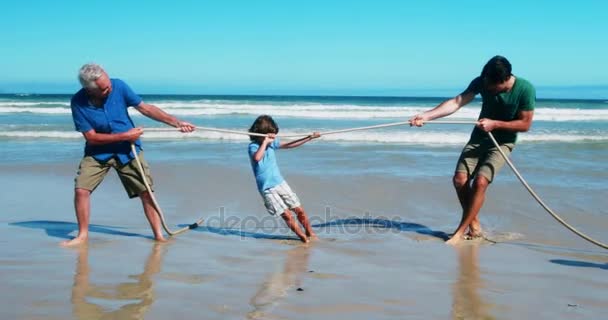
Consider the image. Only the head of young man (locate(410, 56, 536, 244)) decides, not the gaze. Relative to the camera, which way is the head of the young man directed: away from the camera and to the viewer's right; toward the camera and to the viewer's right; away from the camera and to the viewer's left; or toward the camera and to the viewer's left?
toward the camera and to the viewer's left

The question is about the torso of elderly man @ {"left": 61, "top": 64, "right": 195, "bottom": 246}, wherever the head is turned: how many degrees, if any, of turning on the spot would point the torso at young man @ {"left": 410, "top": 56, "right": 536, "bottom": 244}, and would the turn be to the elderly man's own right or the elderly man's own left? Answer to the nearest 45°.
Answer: approximately 45° to the elderly man's own left

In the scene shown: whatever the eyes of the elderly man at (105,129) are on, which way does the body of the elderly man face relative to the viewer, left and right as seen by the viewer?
facing the viewer and to the right of the viewer

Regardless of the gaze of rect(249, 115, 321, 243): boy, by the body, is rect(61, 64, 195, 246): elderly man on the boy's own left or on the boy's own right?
on the boy's own right

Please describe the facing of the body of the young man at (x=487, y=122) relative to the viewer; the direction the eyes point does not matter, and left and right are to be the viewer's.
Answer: facing the viewer and to the left of the viewer

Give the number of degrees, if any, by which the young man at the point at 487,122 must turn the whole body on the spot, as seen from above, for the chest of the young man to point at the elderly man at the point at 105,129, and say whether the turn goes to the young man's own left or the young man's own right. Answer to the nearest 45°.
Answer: approximately 45° to the young man's own right

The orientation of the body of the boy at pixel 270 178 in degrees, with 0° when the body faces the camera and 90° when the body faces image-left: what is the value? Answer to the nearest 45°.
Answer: approximately 315°

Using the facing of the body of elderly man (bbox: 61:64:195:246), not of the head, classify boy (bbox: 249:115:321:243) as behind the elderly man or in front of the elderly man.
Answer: in front

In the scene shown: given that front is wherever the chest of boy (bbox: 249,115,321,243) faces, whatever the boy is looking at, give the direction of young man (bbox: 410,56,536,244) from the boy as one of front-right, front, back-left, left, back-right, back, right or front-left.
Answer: front-left

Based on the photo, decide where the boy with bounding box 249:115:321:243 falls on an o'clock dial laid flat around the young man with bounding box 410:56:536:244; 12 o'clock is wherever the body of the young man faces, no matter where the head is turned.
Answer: The boy is roughly at 1 o'clock from the young man.

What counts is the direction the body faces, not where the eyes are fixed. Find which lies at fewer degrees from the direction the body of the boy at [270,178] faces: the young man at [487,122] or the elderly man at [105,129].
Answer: the young man
